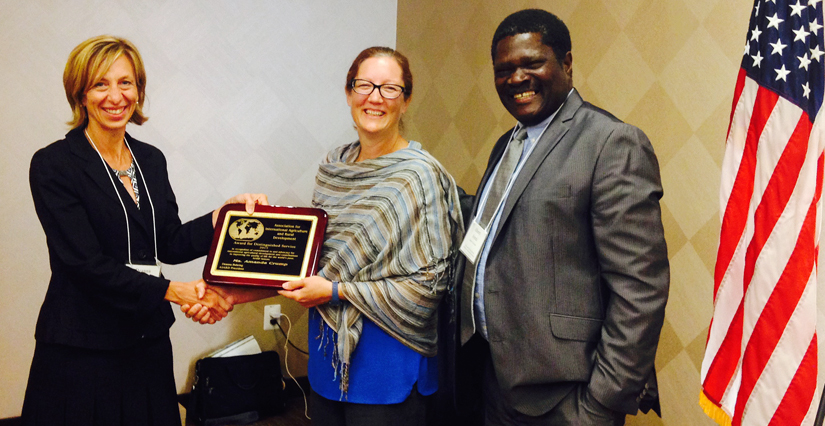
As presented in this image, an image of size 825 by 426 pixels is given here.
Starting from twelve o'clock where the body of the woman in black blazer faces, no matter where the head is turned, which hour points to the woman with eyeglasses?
The woman with eyeglasses is roughly at 11 o'clock from the woman in black blazer.

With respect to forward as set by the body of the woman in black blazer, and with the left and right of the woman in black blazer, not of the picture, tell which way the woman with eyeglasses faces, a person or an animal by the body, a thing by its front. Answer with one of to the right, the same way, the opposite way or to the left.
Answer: to the right

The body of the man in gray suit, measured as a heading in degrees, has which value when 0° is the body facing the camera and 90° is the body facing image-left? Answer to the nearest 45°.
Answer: approximately 45°
